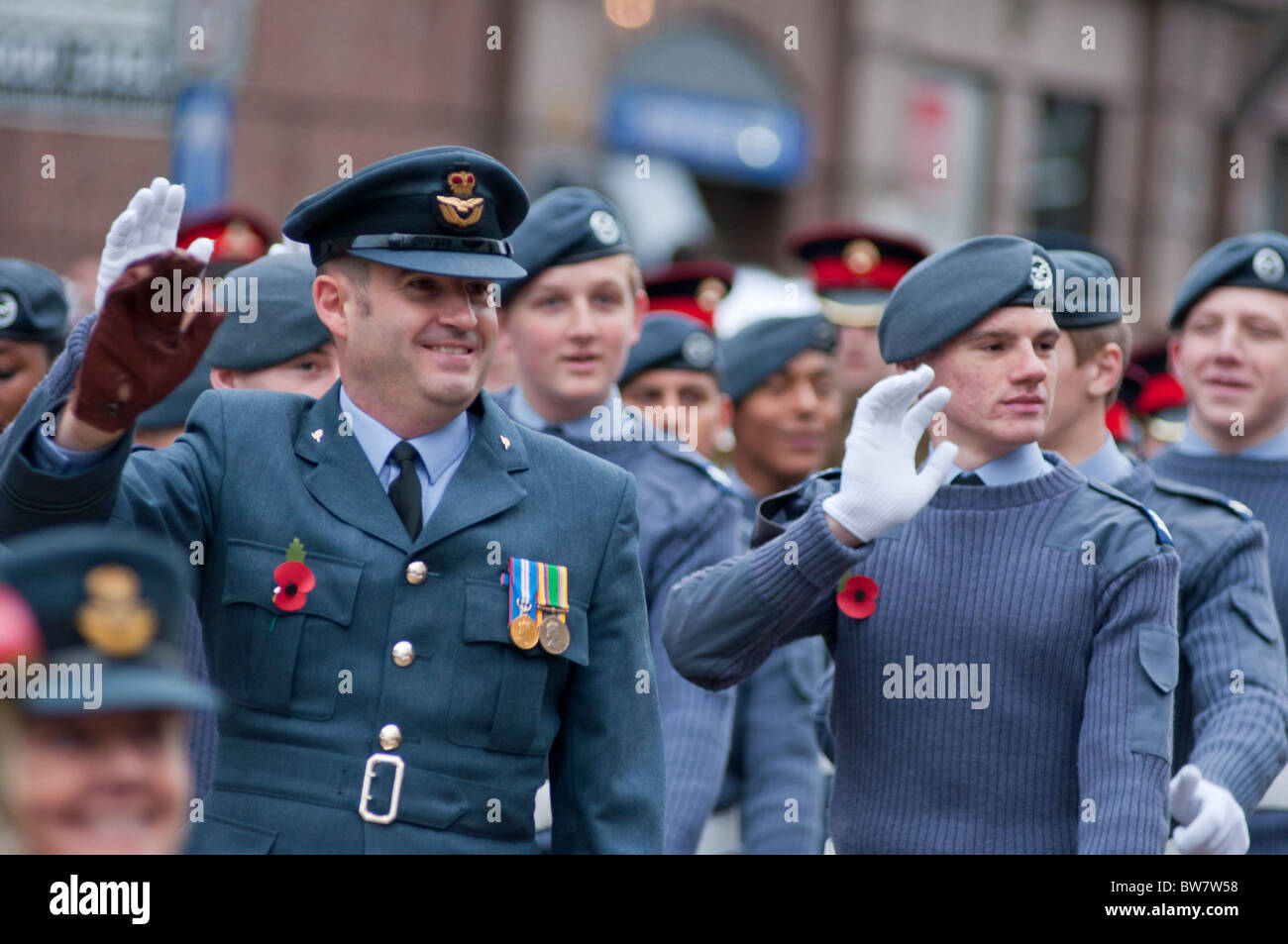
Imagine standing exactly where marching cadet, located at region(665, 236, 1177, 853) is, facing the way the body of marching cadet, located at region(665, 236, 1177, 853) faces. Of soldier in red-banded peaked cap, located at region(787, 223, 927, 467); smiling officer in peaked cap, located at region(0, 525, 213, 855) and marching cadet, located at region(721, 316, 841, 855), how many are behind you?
2

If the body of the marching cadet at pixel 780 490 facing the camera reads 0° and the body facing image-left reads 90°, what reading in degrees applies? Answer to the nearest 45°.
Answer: approximately 315°

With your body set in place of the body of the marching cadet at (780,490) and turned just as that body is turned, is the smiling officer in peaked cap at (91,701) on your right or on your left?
on your right

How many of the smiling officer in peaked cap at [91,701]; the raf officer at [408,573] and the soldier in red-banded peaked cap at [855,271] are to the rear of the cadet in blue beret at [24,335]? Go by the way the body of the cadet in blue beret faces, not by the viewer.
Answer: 1

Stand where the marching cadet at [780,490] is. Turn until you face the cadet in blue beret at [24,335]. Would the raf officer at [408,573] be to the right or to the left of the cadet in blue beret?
left

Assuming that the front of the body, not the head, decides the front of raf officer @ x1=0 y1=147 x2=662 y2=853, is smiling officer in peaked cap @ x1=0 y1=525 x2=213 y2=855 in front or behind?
in front

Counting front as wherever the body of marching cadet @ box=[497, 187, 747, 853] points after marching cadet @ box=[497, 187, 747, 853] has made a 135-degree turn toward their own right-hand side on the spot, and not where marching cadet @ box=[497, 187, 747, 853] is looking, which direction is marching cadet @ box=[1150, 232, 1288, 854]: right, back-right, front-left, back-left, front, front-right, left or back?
back-right

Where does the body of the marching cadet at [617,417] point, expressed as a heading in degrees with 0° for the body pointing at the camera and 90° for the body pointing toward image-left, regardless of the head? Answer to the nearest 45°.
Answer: approximately 0°

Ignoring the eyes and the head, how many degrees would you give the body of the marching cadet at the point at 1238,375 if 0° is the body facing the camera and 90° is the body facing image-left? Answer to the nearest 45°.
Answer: approximately 0°

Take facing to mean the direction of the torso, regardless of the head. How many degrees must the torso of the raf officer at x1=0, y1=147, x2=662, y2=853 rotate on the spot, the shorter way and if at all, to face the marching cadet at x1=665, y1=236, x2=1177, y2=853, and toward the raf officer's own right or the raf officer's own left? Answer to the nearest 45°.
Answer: approximately 90° to the raf officer's own left
